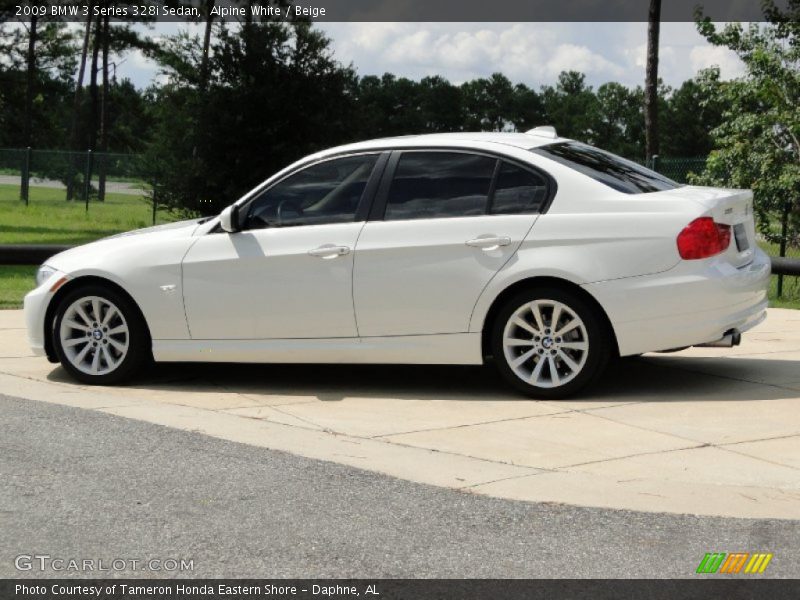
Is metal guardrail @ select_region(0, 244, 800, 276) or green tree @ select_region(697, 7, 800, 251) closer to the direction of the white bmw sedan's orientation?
the metal guardrail

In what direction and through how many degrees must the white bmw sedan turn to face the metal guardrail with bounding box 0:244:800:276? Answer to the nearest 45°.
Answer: approximately 45° to its right

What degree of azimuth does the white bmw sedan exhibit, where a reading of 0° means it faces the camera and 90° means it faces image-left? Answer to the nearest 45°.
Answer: approximately 90°

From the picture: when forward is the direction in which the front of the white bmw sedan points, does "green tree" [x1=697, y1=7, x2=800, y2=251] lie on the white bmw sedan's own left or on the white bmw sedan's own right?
on the white bmw sedan's own right
